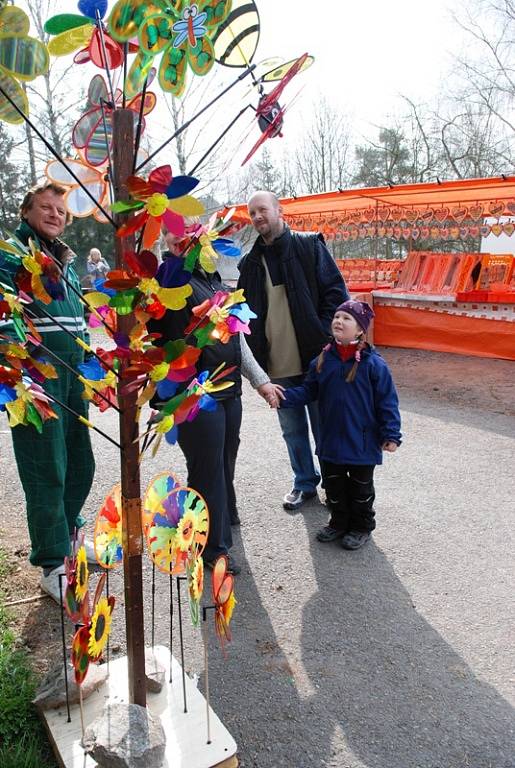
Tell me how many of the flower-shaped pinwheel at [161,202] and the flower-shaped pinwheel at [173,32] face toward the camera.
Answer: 2

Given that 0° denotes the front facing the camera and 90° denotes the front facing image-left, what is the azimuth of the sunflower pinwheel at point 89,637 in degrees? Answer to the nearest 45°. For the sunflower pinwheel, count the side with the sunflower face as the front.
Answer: approximately 315°
